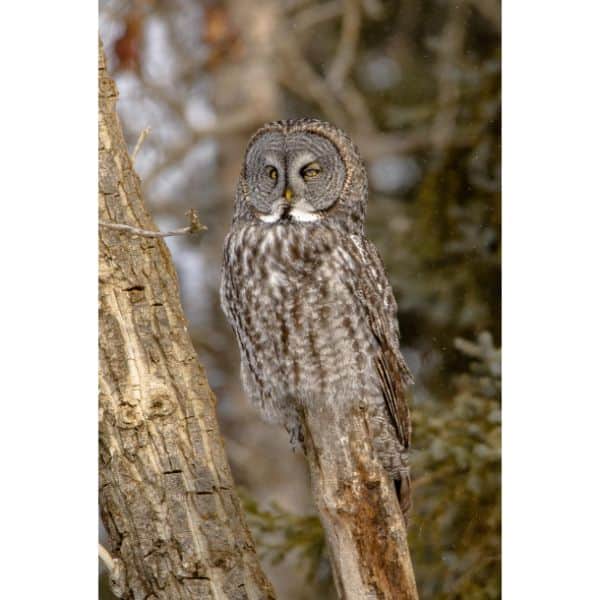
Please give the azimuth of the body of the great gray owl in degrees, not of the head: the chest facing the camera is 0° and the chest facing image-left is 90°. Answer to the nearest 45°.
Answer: approximately 45°
